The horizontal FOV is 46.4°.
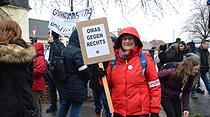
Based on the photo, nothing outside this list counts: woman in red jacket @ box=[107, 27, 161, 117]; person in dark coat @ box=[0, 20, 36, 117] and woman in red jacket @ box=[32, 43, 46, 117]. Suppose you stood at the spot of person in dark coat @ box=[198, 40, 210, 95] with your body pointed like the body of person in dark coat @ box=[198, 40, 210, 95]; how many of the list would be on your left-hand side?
0

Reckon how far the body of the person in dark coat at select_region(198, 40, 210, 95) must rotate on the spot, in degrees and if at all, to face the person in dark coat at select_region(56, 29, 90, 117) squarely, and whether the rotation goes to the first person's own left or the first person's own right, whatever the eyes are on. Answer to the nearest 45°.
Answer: approximately 45° to the first person's own right

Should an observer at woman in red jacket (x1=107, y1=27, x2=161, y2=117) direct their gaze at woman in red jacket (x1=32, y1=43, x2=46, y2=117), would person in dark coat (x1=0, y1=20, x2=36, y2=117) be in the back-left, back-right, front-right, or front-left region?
front-left

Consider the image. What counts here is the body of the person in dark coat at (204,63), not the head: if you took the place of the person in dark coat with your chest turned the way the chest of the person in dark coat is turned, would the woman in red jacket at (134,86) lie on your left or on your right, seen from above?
on your right

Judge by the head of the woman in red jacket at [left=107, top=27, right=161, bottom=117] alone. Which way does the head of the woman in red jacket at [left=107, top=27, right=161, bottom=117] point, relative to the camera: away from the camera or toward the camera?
toward the camera

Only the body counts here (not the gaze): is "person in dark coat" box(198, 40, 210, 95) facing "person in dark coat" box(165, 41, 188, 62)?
no

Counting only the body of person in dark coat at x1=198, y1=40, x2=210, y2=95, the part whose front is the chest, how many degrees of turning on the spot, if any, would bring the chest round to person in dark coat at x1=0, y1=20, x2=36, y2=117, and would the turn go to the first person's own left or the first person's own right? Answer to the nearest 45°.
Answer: approximately 45° to the first person's own right
